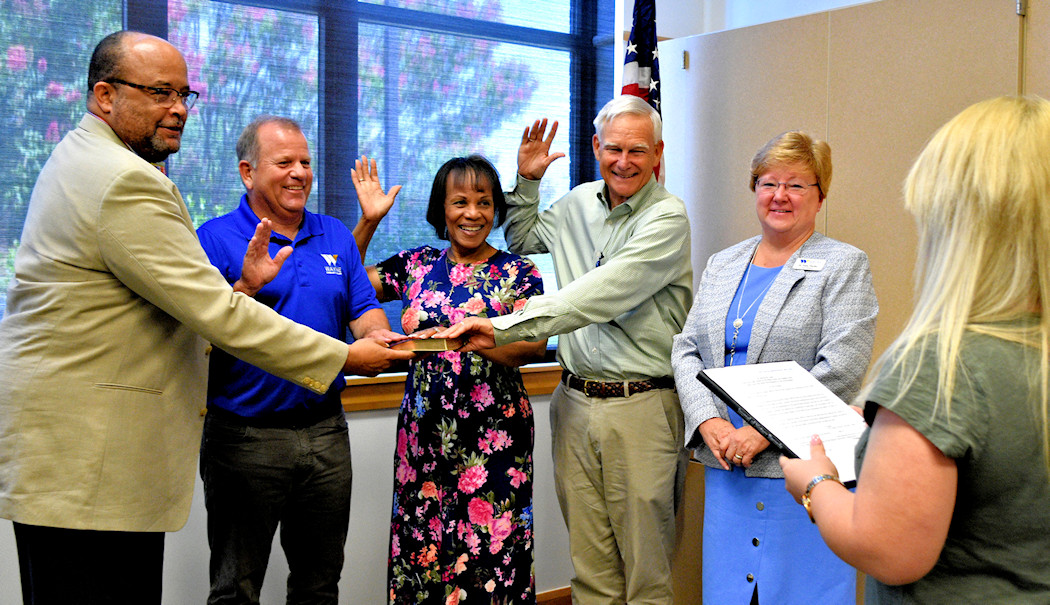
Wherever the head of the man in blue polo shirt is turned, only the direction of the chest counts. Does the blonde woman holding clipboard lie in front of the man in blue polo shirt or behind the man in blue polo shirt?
in front

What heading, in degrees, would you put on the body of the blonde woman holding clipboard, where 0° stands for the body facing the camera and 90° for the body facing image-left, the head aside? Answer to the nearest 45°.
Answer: approximately 135°

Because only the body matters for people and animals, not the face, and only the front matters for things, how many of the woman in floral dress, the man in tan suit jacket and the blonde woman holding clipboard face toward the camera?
1

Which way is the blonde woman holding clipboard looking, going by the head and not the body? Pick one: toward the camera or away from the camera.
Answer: away from the camera

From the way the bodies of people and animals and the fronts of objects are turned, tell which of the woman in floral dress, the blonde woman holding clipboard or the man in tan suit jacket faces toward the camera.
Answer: the woman in floral dress

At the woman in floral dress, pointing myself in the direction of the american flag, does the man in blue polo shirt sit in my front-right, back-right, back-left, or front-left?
back-left

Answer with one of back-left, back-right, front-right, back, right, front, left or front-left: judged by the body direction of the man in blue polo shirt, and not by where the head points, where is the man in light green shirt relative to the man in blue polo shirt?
front-left

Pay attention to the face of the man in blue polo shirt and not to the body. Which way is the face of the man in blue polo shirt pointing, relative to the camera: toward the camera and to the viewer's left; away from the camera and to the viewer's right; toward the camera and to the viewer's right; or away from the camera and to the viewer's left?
toward the camera and to the viewer's right

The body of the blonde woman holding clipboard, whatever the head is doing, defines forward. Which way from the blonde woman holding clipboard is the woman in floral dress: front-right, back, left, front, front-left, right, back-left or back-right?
front

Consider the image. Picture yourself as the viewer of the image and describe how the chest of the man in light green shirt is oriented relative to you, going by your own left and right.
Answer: facing the viewer and to the left of the viewer

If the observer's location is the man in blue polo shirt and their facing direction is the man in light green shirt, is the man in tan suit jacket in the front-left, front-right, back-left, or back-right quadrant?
back-right

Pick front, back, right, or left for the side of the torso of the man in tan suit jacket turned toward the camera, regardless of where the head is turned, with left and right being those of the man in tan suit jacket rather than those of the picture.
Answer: right

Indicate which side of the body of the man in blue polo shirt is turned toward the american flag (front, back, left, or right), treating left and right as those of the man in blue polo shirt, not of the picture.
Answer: left

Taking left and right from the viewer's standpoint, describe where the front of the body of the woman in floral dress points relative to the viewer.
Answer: facing the viewer

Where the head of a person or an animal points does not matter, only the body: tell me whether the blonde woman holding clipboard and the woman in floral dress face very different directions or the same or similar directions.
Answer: very different directions

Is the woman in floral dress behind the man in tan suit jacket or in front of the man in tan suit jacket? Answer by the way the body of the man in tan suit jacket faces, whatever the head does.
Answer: in front

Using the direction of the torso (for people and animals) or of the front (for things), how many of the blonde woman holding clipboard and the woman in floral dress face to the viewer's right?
0
